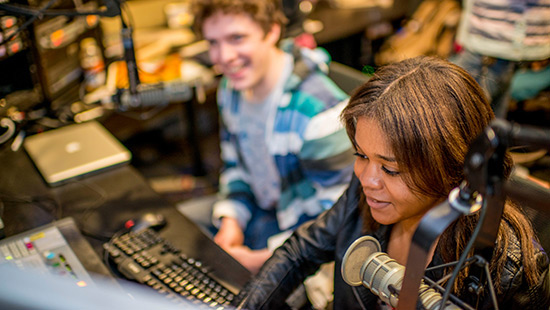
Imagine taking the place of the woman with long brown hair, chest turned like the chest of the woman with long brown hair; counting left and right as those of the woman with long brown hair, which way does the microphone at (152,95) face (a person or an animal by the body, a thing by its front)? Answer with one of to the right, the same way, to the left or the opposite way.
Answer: the opposite way

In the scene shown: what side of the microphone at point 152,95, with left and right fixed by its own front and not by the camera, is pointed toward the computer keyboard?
right

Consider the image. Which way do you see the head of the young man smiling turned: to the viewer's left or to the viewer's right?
to the viewer's left

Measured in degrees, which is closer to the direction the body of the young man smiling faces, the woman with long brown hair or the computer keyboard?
the computer keyboard

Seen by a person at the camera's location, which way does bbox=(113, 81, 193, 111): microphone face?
facing to the right of the viewer

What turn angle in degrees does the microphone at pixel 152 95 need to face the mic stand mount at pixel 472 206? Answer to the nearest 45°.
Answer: approximately 90° to its right

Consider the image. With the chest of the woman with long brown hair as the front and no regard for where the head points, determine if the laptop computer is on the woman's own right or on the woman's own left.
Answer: on the woman's own right

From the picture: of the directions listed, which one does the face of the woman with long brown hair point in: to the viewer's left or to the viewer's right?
to the viewer's left
